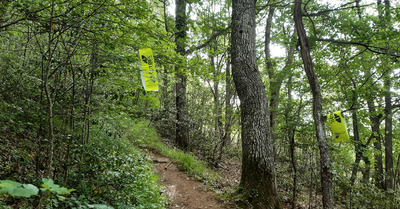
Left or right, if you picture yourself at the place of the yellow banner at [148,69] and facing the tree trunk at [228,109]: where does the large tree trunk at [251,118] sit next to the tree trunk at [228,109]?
right

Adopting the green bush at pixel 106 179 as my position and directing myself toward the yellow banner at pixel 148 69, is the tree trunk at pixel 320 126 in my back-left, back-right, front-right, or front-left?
front-right

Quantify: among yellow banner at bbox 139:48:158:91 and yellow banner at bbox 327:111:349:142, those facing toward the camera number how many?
2

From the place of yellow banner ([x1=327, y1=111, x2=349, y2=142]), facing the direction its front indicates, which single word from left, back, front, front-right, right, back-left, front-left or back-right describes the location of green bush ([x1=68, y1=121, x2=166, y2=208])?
front-right

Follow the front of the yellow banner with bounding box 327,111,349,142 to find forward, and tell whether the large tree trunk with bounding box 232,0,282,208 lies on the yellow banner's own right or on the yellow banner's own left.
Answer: on the yellow banner's own right

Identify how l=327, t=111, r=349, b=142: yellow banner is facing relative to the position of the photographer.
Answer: facing the viewer

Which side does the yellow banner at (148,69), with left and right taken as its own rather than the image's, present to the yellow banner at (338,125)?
left

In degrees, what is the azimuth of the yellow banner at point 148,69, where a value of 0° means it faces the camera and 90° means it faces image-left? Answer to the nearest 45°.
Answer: approximately 0°

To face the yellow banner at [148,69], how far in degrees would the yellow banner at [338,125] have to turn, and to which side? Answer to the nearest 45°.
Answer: approximately 45° to its right
